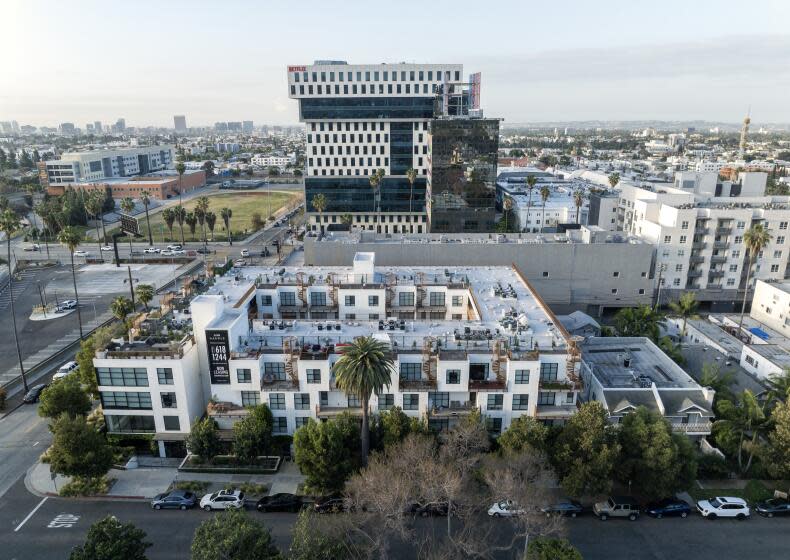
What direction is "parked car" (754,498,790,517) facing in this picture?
to the viewer's left

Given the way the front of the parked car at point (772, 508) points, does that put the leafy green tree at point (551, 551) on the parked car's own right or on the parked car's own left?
on the parked car's own left

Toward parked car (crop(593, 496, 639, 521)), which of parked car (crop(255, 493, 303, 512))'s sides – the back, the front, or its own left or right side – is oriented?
back

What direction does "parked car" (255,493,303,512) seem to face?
to the viewer's left

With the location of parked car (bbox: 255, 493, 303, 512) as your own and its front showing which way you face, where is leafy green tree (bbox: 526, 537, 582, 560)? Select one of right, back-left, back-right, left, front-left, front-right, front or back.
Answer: back-left

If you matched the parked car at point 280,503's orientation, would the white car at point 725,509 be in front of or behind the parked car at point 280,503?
behind

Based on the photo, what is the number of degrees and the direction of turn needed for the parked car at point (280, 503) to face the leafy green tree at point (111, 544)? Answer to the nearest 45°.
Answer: approximately 45° to its left

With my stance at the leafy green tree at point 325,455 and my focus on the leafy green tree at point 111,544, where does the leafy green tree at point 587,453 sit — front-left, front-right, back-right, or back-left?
back-left

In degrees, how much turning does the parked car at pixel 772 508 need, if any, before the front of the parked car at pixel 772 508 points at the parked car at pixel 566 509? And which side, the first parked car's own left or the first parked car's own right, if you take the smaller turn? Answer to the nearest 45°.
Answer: approximately 45° to the first parked car's own left

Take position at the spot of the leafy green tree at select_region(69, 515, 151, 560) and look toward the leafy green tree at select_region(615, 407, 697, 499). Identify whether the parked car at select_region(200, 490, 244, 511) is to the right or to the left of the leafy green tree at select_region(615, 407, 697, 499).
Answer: left

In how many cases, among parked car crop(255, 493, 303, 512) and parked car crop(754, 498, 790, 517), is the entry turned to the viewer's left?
2
